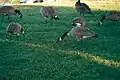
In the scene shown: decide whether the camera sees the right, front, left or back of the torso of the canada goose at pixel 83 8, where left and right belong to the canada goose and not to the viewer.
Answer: left
